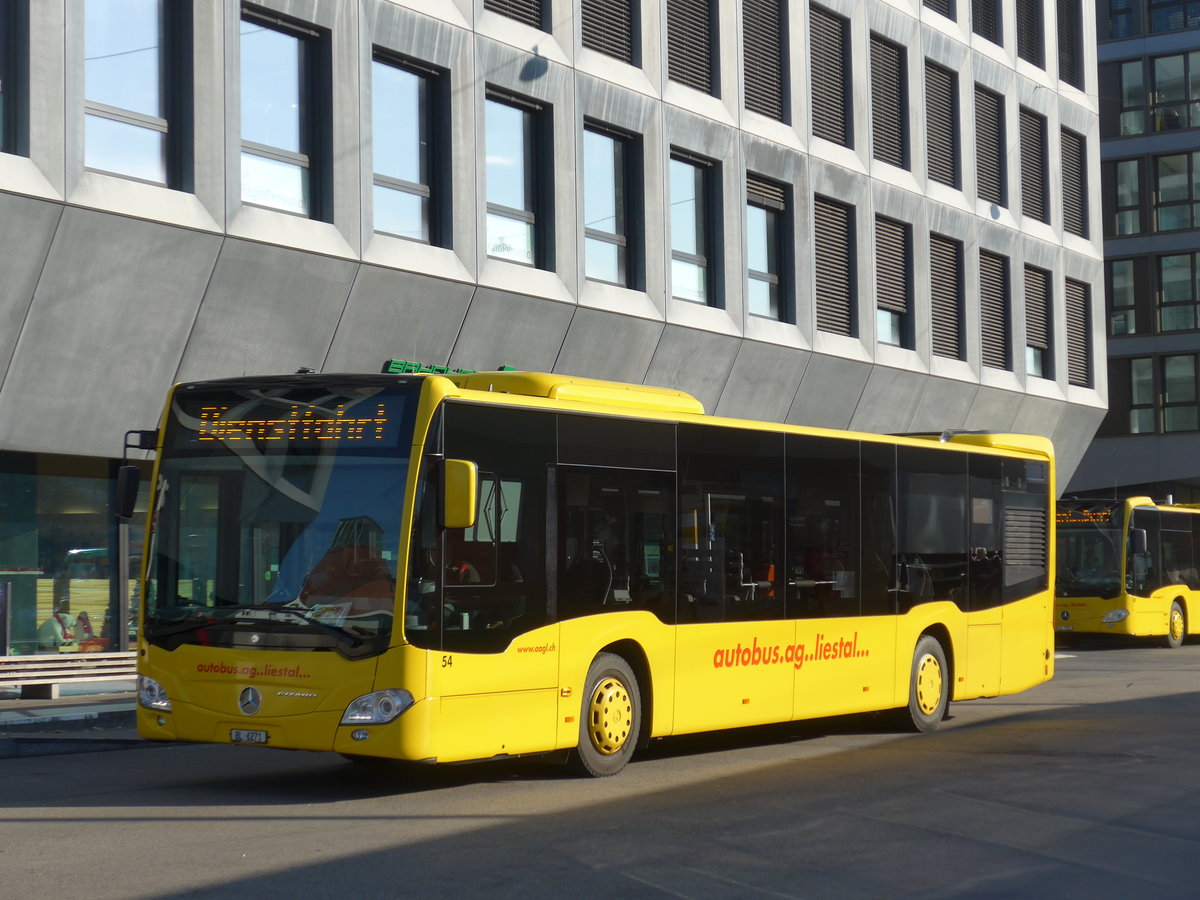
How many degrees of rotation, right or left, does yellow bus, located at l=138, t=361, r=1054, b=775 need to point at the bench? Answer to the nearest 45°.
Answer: approximately 90° to its right

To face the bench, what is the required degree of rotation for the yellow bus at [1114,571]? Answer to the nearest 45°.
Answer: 0° — it already faces it

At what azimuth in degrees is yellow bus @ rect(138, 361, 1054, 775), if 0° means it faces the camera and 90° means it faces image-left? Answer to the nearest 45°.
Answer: approximately 45°

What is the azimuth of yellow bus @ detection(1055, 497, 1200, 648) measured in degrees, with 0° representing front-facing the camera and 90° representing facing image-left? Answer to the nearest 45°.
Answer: approximately 45°

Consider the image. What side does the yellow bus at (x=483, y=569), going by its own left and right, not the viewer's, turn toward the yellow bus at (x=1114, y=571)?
back

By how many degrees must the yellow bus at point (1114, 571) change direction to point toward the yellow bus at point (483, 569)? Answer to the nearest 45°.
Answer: approximately 45° to its left
